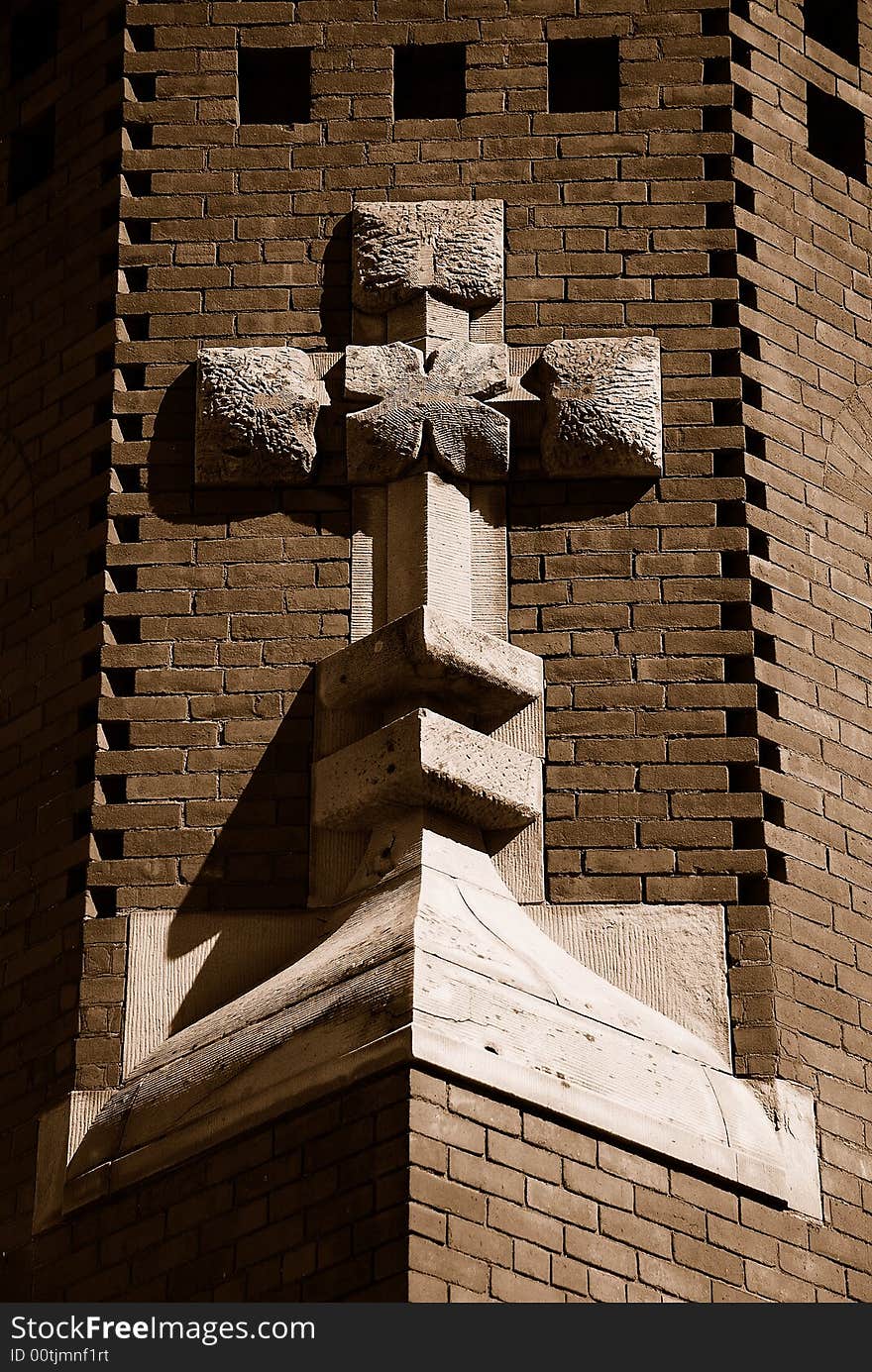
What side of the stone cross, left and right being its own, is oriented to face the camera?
front
